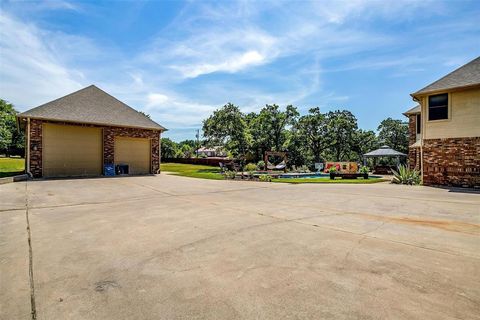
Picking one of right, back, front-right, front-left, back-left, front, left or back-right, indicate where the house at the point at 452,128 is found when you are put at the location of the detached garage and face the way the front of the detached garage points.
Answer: front-left

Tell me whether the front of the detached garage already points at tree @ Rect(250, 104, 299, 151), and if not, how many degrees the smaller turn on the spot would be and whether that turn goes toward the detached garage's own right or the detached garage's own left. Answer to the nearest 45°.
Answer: approximately 90° to the detached garage's own left

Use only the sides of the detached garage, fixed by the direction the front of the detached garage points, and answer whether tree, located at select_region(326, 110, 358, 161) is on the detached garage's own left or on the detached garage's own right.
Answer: on the detached garage's own left

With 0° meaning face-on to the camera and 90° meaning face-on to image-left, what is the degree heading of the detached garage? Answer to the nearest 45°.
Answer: approximately 0°

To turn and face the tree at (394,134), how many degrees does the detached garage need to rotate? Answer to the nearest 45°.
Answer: approximately 90° to its left

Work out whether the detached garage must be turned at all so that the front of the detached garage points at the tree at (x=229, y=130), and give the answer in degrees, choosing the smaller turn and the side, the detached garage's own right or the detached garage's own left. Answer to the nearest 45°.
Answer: approximately 135° to the detached garage's own left
